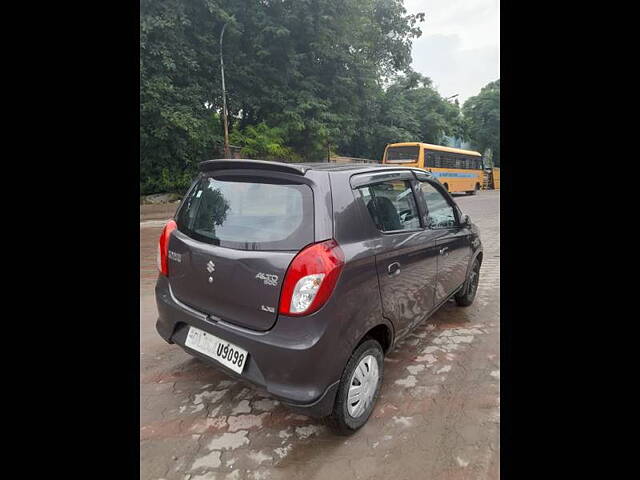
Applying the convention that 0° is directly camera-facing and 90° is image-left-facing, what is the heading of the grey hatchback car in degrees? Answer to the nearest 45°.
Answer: approximately 225°

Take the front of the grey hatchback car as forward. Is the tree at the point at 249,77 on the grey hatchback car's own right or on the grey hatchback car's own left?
on the grey hatchback car's own left
